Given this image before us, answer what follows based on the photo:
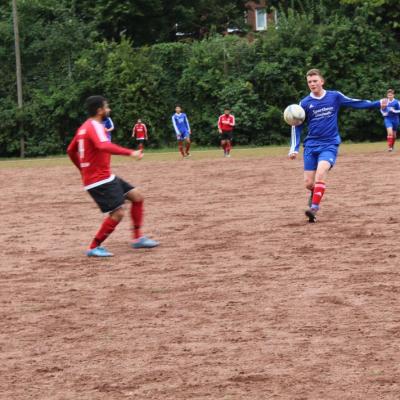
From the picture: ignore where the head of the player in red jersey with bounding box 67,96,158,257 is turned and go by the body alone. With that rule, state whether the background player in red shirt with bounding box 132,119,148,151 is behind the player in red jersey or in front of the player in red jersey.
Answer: in front

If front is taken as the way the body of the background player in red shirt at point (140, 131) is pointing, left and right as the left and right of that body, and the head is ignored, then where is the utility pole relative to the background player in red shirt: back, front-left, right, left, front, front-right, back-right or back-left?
back-right

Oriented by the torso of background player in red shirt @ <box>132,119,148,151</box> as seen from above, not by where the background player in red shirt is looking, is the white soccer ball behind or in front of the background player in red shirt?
in front

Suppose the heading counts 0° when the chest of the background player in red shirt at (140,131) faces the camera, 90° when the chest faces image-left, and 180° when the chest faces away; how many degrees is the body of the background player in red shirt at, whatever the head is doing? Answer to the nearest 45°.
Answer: approximately 0°

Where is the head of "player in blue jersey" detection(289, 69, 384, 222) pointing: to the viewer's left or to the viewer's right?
to the viewer's left

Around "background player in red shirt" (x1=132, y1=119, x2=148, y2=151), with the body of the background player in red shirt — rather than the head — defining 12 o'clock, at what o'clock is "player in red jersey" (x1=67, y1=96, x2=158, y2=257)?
The player in red jersey is roughly at 12 o'clock from the background player in red shirt.

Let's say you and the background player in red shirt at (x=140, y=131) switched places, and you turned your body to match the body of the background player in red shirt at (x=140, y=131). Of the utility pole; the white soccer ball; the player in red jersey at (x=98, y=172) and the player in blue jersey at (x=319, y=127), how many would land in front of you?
3

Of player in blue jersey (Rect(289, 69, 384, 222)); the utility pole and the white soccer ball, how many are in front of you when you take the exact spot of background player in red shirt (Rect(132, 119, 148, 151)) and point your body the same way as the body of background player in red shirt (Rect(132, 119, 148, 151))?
2

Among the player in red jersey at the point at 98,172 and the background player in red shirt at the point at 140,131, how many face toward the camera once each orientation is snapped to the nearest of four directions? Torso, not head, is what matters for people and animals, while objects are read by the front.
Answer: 1

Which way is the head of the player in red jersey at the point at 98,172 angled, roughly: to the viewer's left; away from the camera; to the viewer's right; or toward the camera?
to the viewer's right

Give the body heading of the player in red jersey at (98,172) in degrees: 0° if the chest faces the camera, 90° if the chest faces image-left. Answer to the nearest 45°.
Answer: approximately 225°

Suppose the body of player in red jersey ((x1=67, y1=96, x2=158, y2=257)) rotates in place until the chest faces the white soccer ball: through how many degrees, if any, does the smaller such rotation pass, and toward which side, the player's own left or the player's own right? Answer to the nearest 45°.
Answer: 0° — they already face it
